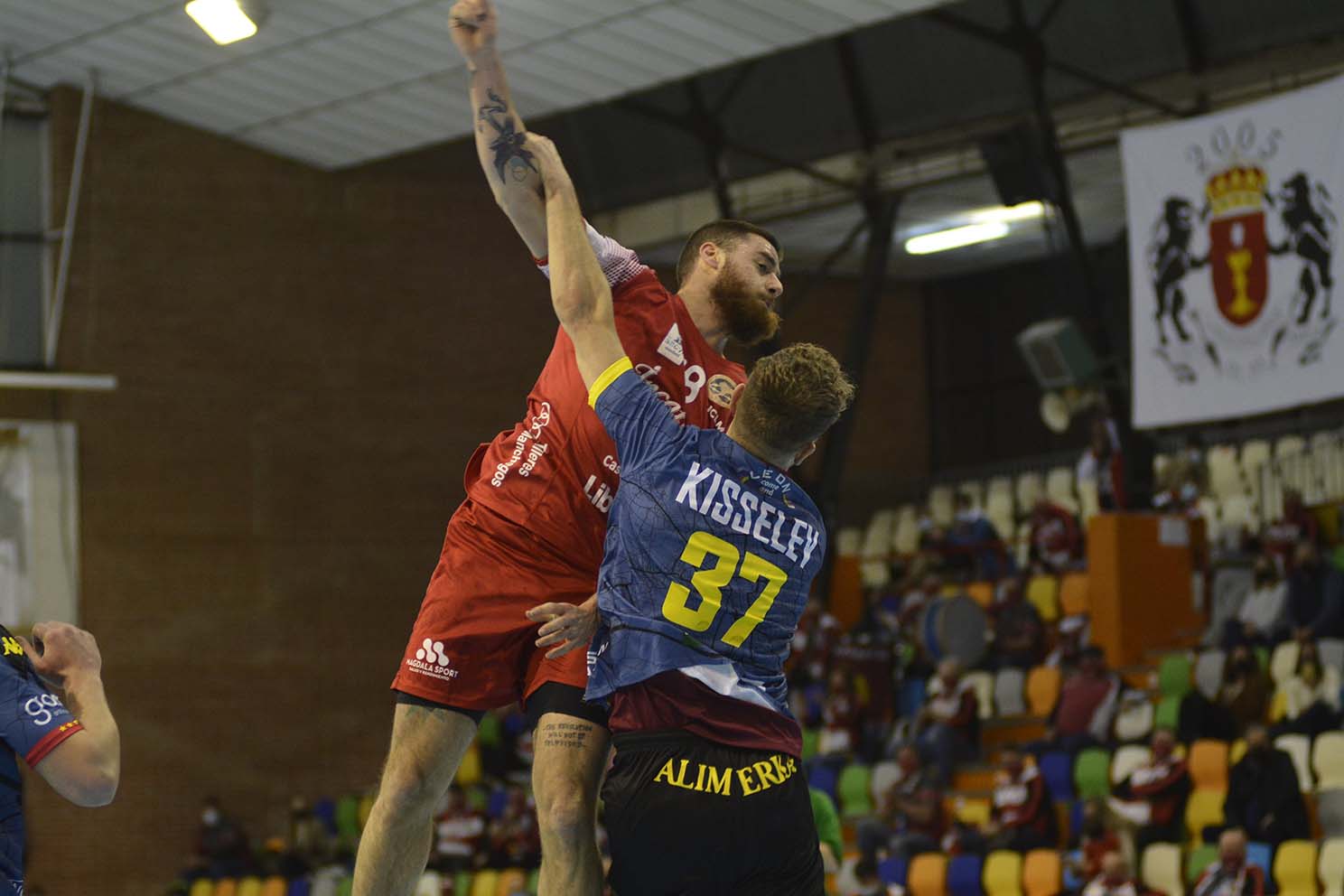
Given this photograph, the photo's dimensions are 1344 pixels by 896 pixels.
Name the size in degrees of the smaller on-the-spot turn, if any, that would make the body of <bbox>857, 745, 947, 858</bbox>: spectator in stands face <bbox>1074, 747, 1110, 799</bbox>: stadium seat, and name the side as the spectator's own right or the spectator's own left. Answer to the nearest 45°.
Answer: approximately 135° to the spectator's own left

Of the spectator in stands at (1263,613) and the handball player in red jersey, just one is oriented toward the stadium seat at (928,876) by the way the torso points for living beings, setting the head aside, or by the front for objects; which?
the spectator in stands

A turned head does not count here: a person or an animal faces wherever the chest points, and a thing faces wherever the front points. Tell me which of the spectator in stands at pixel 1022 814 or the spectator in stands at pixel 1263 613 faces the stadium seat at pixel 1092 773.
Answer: the spectator in stands at pixel 1263 613

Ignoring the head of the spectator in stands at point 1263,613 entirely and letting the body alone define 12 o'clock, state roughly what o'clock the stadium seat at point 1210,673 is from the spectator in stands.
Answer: The stadium seat is roughly at 12 o'clock from the spectator in stands.

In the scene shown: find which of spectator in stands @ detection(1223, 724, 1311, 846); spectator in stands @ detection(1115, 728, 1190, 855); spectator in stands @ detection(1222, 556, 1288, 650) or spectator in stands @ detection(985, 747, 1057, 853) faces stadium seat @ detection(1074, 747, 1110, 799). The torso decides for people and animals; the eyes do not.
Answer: spectator in stands @ detection(1222, 556, 1288, 650)

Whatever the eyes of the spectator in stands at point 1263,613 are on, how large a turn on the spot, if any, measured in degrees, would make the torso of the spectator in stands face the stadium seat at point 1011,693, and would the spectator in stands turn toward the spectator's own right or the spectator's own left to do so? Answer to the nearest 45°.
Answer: approximately 90° to the spectator's own right

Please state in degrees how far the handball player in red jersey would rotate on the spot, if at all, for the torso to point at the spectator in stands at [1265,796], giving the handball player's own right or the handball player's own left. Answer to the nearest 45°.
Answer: approximately 90° to the handball player's own left

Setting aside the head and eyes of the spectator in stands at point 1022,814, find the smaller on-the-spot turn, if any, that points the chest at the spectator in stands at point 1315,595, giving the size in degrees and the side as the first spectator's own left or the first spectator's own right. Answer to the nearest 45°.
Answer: approximately 180°
